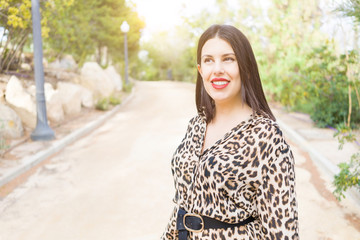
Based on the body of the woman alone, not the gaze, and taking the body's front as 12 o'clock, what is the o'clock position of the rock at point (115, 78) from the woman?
The rock is roughly at 4 o'clock from the woman.

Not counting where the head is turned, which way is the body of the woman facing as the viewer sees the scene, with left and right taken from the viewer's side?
facing the viewer and to the left of the viewer

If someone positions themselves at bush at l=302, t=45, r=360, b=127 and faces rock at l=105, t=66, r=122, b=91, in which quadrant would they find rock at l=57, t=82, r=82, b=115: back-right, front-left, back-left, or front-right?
front-left

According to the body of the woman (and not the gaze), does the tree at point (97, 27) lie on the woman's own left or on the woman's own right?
on the woman's own right

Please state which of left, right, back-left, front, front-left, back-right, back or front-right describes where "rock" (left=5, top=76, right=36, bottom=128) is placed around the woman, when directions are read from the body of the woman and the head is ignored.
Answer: right

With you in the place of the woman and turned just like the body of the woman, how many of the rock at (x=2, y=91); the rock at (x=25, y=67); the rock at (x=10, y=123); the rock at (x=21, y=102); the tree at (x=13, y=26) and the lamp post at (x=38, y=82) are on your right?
6

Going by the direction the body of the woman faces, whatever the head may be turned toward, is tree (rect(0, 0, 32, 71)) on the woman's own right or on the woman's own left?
on the woman's own right

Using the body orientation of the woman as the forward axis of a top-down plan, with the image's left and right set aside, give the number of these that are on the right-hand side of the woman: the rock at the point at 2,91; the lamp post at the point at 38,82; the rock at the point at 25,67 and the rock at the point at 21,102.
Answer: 4

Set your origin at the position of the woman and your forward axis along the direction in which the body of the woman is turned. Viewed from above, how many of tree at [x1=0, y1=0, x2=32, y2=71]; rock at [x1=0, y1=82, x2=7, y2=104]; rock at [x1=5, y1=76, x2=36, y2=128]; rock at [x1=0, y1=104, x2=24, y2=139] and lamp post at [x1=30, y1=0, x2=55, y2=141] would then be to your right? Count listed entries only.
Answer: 5

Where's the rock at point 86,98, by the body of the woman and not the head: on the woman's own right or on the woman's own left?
on the woman's own right

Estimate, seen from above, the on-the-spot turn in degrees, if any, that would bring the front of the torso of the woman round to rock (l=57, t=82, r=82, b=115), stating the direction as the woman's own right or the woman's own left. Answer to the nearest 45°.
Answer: approximately 90° to the woman's own right

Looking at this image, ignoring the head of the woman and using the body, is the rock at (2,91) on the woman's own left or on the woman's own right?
on the woman's own right

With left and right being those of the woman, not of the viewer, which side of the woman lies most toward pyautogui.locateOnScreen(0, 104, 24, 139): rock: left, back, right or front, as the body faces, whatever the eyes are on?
right
